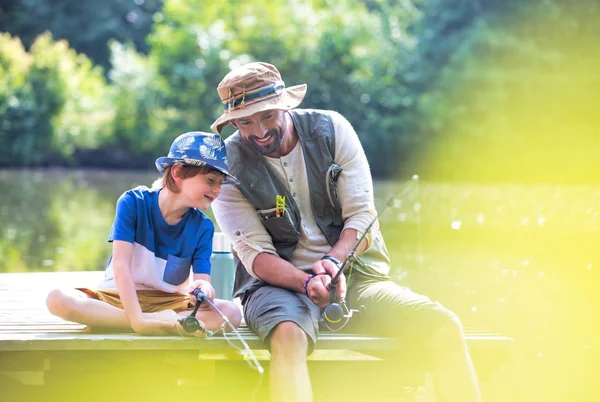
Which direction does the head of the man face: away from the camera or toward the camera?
toward the camera

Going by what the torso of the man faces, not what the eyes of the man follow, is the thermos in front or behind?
behind

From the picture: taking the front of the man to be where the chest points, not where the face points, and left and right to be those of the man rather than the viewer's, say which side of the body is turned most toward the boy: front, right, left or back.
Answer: right

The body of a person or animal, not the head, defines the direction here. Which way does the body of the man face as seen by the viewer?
toward the camera

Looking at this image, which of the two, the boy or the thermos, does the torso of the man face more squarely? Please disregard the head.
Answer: the boy

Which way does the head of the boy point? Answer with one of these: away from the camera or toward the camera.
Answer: toward the camera
